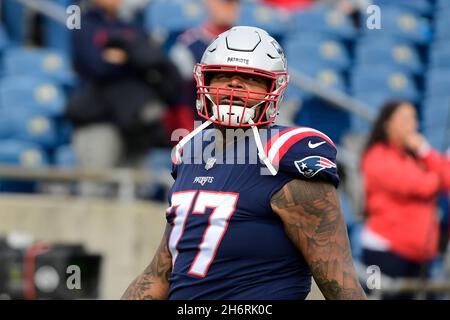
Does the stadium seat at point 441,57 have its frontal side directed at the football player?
yes

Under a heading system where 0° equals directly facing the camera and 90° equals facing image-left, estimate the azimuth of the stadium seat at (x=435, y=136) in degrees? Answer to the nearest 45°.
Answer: approximately 0°

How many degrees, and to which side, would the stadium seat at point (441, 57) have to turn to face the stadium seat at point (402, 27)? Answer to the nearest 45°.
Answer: approximately 90° to its right
